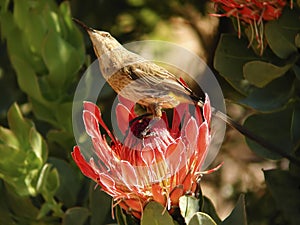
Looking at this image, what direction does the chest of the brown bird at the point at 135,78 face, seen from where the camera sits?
to the viewer's left
